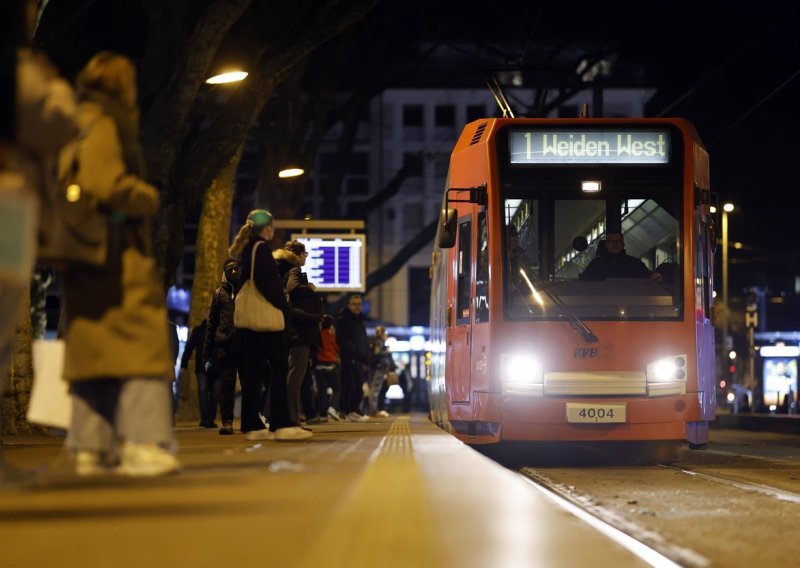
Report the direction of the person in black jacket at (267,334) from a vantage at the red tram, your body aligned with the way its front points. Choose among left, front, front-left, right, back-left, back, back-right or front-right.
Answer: front-right

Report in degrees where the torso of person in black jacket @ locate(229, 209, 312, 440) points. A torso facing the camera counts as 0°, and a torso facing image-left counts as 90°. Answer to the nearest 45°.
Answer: approximately 270°

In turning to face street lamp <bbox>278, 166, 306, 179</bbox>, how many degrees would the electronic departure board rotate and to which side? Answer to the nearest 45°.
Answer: approximately 180°

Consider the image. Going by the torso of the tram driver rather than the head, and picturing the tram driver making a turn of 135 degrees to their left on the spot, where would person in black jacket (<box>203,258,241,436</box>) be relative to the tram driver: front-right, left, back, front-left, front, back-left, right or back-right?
back-left

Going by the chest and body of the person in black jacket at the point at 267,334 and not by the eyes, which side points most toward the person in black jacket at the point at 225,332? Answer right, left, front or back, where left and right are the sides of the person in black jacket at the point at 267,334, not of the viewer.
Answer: left

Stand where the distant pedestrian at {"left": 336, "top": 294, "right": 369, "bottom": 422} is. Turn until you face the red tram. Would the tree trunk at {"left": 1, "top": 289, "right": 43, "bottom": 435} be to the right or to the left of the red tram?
right
